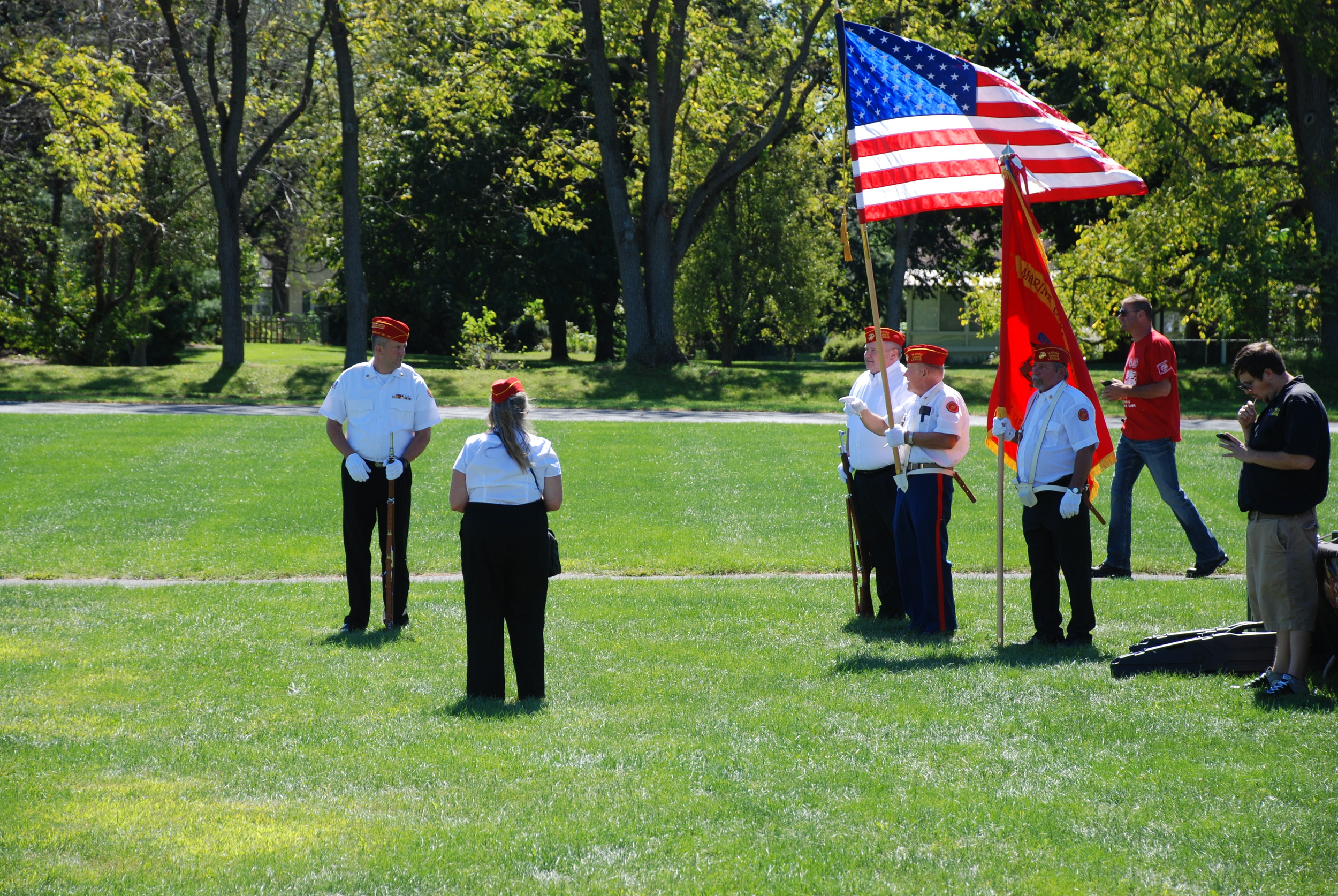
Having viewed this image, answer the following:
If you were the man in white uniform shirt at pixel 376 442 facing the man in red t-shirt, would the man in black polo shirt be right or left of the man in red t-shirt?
right

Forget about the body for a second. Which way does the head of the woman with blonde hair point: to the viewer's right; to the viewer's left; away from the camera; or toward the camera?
away from the camera

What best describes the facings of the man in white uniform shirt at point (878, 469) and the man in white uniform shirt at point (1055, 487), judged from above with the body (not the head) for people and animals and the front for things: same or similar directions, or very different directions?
same or similar directions

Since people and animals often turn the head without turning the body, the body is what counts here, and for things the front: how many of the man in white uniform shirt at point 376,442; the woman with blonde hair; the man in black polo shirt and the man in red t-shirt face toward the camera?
1

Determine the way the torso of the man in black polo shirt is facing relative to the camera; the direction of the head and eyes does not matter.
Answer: to the viewer's left

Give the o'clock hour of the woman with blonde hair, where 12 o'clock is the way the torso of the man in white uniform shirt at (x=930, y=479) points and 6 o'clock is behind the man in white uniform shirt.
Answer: The woman with blonde hair is roughly at 12 o'clock from the man in white uniform shirt.

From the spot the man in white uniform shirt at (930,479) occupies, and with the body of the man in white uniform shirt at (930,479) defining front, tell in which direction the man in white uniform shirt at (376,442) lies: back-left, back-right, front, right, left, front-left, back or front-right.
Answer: front-right

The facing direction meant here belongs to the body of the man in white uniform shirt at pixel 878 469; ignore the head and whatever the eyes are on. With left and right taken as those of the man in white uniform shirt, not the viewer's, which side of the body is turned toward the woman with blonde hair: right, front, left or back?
front

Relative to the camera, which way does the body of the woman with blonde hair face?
away from the camera

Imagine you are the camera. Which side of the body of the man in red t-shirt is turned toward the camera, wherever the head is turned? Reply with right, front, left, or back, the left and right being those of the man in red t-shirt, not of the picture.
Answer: left

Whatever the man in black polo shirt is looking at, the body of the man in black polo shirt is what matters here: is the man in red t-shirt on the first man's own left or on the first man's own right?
on the first man's own right

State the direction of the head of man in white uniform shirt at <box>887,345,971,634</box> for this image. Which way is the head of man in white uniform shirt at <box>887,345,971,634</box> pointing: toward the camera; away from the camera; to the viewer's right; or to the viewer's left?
to the viewer's left

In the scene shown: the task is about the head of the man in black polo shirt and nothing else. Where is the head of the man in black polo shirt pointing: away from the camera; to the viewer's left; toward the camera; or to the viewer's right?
to the viewer's left

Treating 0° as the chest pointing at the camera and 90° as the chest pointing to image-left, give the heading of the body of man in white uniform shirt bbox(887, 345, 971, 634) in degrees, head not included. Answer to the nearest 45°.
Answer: approximately 45°

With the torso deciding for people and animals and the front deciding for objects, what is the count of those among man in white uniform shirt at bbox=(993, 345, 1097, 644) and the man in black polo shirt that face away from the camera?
0

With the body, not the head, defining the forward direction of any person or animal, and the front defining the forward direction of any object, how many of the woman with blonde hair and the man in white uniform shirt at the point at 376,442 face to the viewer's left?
0

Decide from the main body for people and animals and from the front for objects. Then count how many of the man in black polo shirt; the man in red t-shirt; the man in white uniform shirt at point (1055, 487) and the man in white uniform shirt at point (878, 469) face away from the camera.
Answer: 0

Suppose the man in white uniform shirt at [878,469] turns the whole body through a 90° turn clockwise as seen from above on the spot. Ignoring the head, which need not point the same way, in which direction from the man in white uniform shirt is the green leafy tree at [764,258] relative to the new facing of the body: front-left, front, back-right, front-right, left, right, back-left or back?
front-right
